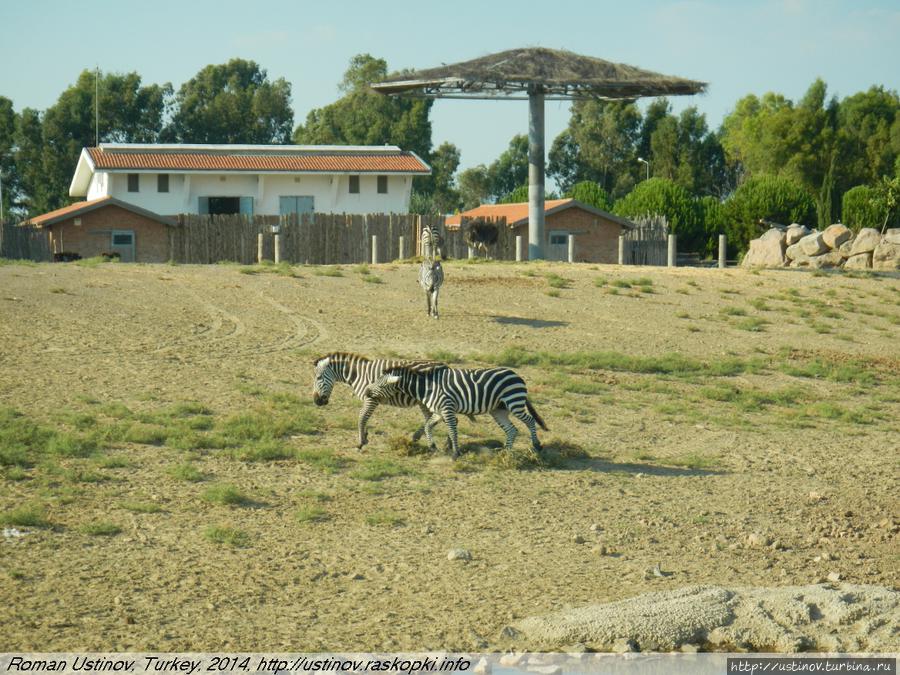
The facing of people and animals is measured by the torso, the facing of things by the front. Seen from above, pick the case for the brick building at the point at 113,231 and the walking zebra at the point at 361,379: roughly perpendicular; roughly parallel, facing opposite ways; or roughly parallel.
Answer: roughly perpendicular

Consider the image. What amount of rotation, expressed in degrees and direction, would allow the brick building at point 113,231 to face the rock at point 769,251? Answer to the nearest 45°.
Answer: approximately 90° to its left

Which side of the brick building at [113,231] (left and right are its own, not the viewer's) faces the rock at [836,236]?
left

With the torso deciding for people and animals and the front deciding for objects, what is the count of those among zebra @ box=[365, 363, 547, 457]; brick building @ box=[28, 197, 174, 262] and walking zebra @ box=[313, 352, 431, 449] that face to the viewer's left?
2

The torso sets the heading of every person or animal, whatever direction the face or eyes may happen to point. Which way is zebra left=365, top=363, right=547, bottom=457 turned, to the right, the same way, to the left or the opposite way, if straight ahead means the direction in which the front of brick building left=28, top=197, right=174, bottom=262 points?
to the right

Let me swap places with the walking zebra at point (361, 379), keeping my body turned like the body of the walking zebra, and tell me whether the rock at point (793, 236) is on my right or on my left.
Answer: on my right

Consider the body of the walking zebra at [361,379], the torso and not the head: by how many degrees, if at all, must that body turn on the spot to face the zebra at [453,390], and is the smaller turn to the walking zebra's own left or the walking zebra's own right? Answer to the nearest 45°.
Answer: approximately 135° to the walking zebra's own left

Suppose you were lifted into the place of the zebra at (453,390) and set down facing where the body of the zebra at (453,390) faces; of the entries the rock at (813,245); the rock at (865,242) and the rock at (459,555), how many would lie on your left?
1

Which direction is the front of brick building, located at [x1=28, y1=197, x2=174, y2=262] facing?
toward the camera

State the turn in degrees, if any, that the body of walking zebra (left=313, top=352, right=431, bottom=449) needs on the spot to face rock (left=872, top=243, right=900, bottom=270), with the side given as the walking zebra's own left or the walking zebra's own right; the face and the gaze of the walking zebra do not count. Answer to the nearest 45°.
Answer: approximately 135° to the walking zebra's own right

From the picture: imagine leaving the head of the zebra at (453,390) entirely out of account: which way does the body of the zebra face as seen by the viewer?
to the viewer's left

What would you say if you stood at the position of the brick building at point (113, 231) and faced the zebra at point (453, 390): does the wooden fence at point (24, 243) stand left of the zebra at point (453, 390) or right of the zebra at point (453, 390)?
right

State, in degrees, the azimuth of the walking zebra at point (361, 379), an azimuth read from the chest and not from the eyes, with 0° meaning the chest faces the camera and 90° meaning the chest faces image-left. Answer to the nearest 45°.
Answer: approximately 90°

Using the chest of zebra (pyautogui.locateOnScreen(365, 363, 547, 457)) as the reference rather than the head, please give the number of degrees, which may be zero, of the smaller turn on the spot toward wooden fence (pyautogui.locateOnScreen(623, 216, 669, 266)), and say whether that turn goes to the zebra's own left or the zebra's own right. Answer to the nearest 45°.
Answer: approximately 90° to the zebra's own right

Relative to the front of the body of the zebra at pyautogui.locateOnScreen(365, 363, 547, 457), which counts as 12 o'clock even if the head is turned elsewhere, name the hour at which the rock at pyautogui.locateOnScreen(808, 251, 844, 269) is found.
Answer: The rock is roughly at 4 o'clock from the zebra.

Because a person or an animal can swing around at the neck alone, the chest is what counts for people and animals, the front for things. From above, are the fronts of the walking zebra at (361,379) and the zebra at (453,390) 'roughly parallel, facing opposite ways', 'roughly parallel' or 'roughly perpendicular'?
roughly parallel

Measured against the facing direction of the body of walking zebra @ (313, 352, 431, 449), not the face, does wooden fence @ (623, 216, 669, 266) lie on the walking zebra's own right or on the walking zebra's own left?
on the walking zebra's own right

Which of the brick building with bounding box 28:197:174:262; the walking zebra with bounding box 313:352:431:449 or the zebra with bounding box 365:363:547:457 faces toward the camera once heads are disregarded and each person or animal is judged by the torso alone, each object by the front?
the brick building
